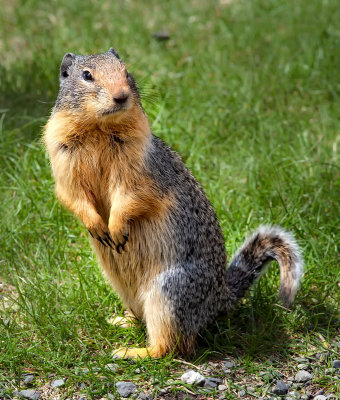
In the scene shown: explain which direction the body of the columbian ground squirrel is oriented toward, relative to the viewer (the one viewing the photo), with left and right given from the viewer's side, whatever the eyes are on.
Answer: facing the viewer and to the left of the viewer

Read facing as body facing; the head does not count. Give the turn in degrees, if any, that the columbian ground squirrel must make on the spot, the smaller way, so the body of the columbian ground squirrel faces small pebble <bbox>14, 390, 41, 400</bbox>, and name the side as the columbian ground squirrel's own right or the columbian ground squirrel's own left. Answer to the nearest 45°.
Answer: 0° — it already faces it

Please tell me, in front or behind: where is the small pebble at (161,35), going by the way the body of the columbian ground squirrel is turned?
behind
